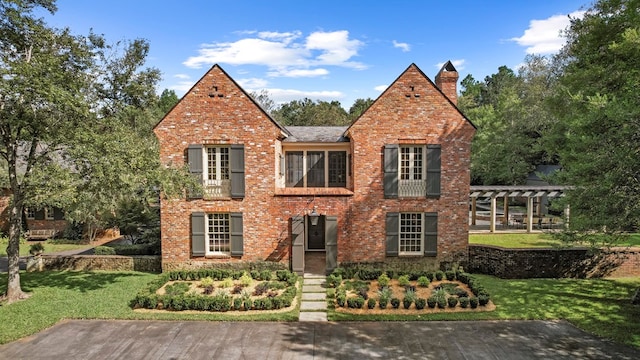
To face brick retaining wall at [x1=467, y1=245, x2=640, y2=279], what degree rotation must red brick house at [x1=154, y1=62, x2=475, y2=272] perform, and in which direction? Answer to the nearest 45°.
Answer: approximately 90° to its left

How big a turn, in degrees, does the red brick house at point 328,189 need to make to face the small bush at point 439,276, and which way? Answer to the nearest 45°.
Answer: approximately 90° to its left

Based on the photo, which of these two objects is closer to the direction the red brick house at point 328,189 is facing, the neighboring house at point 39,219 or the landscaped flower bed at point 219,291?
the landscaped flower bed

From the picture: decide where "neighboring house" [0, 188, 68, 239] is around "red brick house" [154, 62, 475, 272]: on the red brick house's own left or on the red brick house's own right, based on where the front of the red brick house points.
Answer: on the red brick house's own right

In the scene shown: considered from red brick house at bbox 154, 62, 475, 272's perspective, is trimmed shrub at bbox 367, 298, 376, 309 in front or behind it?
in front

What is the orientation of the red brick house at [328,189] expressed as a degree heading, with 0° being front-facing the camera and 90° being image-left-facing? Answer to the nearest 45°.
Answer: approximately 0°

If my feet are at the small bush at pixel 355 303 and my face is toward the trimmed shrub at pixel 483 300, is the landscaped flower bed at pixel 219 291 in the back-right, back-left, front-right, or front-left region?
back-left

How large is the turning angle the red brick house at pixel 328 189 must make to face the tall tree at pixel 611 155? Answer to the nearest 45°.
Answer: approximately 45° to its left

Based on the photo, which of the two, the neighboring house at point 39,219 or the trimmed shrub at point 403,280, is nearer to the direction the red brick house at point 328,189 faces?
the trimmed shrub

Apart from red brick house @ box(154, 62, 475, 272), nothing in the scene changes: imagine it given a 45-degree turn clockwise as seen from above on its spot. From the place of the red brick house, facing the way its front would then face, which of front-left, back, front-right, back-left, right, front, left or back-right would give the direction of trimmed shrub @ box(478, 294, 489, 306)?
left

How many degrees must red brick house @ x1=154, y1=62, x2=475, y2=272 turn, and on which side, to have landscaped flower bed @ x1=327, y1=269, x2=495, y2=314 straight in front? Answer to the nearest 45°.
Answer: approximately 45° to its left
